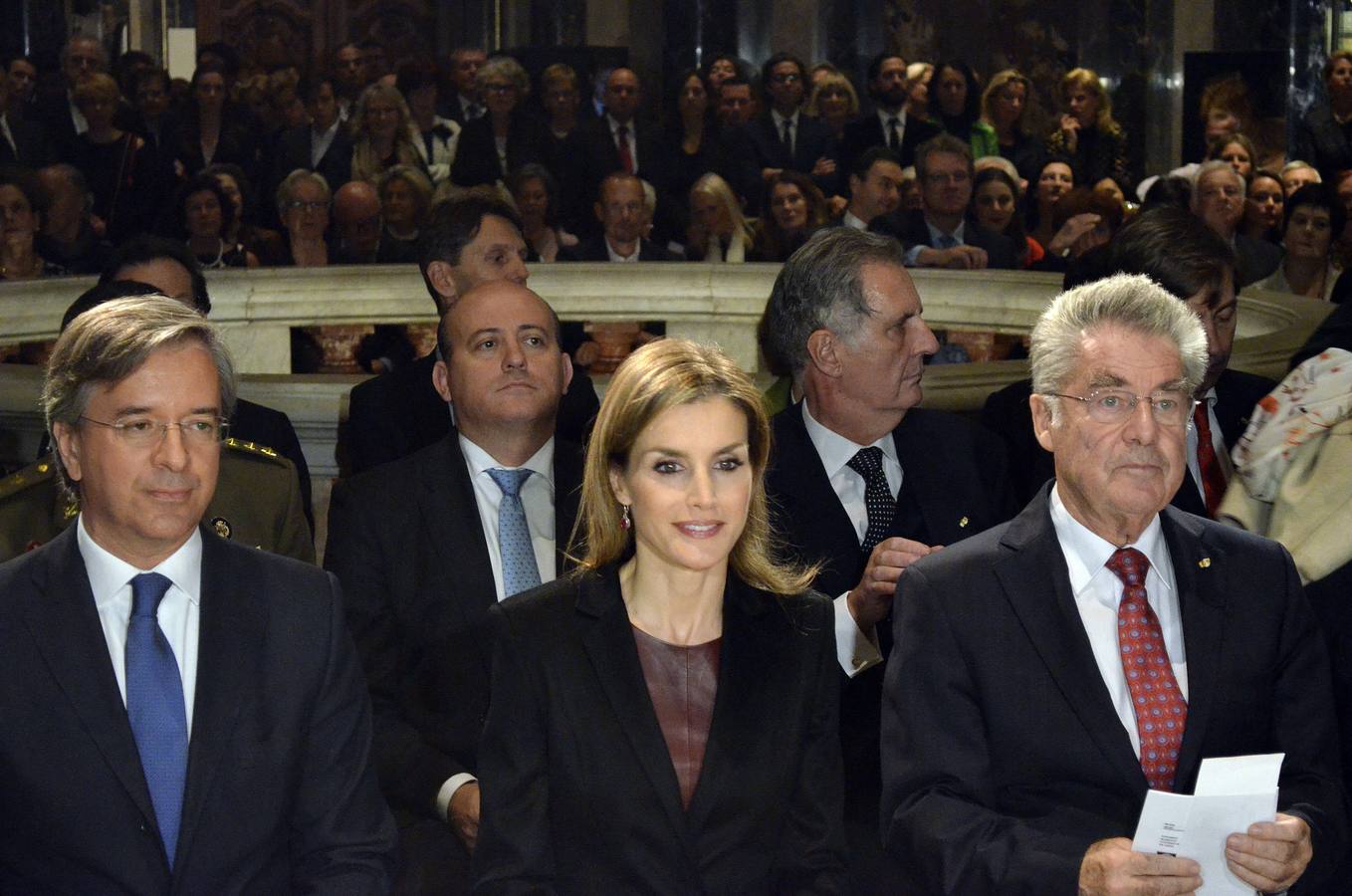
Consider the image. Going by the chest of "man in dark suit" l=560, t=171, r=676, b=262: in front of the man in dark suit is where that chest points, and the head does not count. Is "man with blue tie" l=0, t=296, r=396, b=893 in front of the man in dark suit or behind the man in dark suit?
in front

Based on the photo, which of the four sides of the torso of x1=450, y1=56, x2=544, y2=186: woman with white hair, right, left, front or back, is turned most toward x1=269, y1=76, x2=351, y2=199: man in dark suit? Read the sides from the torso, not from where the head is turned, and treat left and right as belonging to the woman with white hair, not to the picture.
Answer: right

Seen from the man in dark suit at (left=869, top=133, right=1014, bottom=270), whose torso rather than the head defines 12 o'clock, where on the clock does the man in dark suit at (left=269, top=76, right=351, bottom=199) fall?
the man in dark suit at (left=269, top=76, right=351, bottom=199) is roughly at 4 o'clock from the man in dark suit at (left=869, top=133, right=1014, bottom=270).

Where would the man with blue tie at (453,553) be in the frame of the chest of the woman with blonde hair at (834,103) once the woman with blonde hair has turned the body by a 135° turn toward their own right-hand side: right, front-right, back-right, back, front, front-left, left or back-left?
back-left

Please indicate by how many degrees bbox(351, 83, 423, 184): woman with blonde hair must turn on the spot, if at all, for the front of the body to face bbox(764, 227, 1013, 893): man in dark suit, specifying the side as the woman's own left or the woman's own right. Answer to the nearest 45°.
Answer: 0° — they already face them

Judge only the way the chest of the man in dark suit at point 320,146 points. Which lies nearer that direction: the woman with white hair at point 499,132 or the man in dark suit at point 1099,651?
the man in dark suit

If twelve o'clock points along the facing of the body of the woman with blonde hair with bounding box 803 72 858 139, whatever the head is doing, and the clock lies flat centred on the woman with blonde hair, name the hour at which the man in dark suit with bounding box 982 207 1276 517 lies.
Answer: The man in dark suit is roughly at 12 o'clock from the woman with blonde hair.

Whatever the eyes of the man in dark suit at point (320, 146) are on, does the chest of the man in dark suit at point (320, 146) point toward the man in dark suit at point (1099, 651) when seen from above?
yes

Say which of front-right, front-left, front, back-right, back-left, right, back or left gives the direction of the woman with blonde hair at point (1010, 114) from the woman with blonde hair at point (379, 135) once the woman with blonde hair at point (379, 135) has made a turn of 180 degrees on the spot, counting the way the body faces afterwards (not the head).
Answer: right

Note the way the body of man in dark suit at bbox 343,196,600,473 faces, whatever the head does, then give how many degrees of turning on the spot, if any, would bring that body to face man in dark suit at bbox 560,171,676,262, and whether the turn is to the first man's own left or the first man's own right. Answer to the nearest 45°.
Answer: approximately 135° to the first man's own left

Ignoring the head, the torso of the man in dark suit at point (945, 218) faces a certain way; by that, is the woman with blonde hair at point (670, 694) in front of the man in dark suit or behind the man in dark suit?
in front

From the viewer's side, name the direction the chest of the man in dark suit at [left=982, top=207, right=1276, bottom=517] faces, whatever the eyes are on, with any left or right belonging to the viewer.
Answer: facing the viewer and to the right of the viewer
